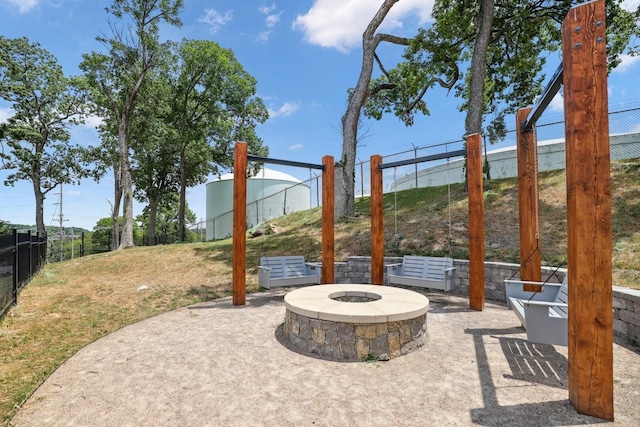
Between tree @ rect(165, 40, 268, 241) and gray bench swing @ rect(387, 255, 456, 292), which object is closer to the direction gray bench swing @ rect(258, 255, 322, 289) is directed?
the gray bench swing @ rect(387, 255, 456, 292)

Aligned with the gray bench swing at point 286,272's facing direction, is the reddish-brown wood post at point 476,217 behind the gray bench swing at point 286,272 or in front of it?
in front

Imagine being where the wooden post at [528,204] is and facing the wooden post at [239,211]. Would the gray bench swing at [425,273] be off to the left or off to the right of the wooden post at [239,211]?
right

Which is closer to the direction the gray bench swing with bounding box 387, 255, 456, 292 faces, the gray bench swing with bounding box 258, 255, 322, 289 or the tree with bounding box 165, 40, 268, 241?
the gray bench swing with bounding box 258, 255, 322, 289

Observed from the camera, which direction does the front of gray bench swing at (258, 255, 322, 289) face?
facing the viewer and to the right of the viewer

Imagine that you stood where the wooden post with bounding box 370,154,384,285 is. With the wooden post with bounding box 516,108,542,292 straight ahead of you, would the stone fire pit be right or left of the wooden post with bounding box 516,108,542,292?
right

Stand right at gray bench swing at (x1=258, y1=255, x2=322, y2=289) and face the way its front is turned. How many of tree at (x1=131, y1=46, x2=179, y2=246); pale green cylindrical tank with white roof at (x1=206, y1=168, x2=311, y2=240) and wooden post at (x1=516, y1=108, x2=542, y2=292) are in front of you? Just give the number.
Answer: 1

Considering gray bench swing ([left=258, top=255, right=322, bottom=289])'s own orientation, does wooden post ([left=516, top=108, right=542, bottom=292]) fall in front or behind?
in front

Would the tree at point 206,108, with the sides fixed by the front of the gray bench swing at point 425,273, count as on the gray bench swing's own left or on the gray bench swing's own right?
on the gray bench swing's own right

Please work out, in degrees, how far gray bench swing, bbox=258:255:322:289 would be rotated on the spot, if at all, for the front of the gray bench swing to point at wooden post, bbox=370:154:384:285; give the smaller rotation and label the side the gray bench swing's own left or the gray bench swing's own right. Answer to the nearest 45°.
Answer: approximately 45° to the gray bench swing's own left
